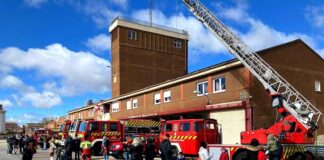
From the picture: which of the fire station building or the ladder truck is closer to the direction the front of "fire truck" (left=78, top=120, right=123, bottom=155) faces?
the ladder truck

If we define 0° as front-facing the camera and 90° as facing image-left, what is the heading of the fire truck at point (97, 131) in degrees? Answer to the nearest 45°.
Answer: approximately 45°

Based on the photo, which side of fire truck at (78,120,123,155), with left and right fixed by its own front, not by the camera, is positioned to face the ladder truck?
left
